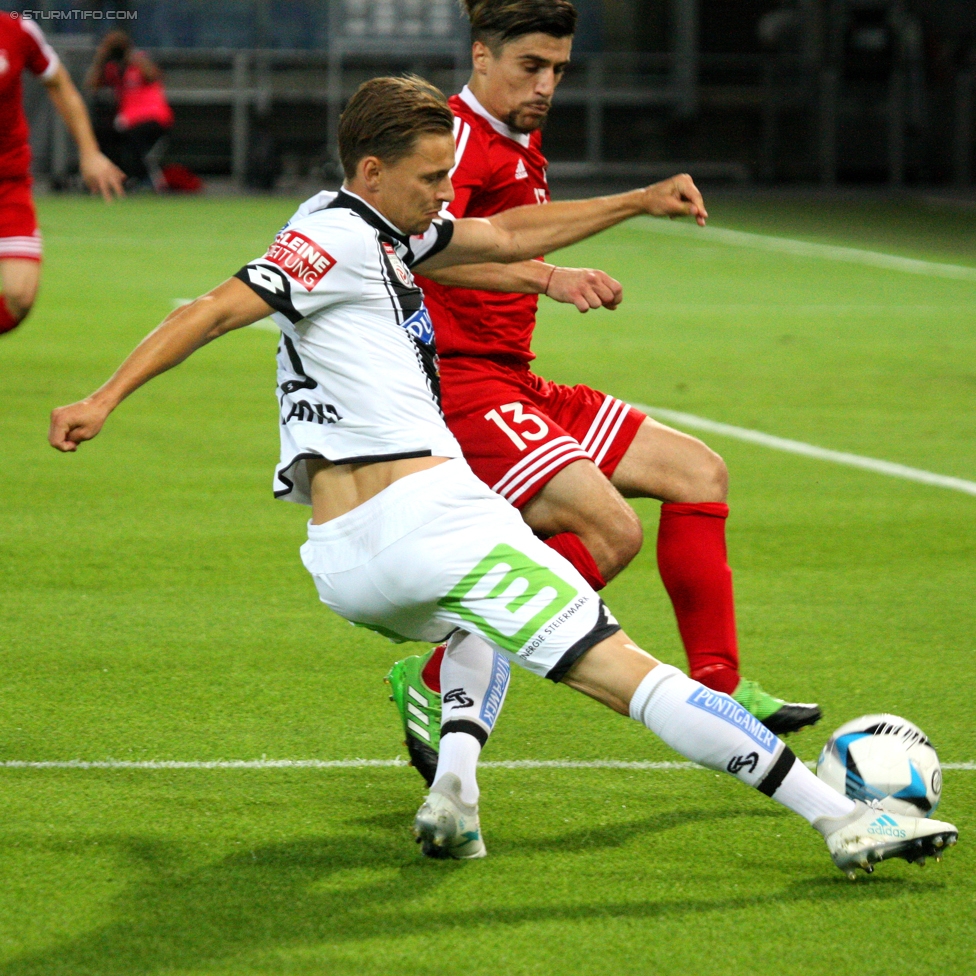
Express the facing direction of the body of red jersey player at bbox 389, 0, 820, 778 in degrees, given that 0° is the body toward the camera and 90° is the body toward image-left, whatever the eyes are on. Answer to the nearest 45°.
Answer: approximately 315°

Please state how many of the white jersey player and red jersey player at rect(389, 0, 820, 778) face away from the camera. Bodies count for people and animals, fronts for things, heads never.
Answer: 0

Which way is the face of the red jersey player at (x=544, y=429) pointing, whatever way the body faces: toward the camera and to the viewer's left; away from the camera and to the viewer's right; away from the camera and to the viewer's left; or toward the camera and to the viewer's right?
toward the camera and to the viewer's right

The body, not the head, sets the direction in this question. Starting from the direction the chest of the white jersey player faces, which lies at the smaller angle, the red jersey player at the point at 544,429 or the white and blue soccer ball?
the white and blue soccer ball

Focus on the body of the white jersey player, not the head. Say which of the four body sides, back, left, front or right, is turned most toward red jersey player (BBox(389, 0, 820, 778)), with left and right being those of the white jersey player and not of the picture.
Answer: left

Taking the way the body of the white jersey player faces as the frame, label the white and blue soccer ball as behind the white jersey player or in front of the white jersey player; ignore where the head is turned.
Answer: in front

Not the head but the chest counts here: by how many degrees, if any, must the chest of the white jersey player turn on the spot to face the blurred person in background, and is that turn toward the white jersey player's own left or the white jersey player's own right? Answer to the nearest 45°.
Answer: approximately 90° to the white jersey player's own left

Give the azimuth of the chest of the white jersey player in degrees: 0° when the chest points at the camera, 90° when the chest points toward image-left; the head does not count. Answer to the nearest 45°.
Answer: approximately 270°

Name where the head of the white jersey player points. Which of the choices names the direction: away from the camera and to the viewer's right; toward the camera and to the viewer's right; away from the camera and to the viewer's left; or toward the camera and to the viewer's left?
toward the camera and to the viewer's right
